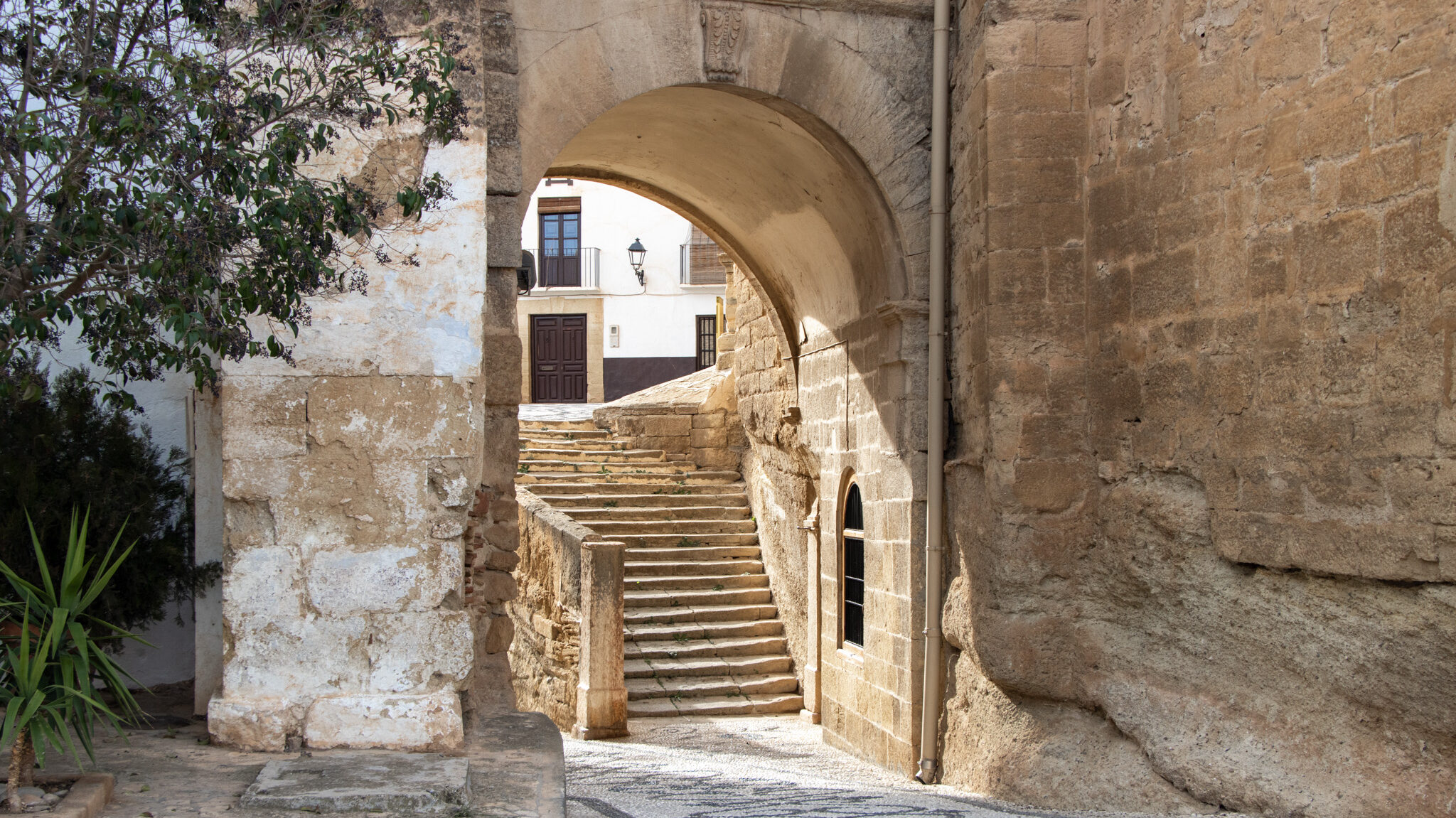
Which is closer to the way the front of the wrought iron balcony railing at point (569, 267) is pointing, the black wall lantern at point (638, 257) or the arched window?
the arched window

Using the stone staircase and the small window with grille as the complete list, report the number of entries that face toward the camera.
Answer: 2

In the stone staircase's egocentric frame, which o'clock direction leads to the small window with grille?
The small window with grille is roughly at 6 o'clock from the stone staircase.

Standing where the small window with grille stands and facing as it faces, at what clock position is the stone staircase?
The stone staircase is roughly at 12 o'clock from the small window with grille.

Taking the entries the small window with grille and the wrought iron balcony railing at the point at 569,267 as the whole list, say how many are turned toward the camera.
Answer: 2

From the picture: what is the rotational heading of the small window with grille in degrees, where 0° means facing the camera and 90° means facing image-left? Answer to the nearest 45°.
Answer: approximately 0°

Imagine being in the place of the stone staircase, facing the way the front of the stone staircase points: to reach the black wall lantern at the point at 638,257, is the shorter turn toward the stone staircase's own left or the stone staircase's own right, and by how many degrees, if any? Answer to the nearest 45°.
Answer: approximately 180°

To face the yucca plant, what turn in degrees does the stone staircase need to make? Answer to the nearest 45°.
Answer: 0° — it already faces it

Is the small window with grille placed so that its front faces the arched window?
yes

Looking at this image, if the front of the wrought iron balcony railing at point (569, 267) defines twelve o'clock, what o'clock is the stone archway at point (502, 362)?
The stone archway is roughly at 12 o'clock from the wrought iron balcony railing.

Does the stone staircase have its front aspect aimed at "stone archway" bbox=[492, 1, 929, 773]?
yes
